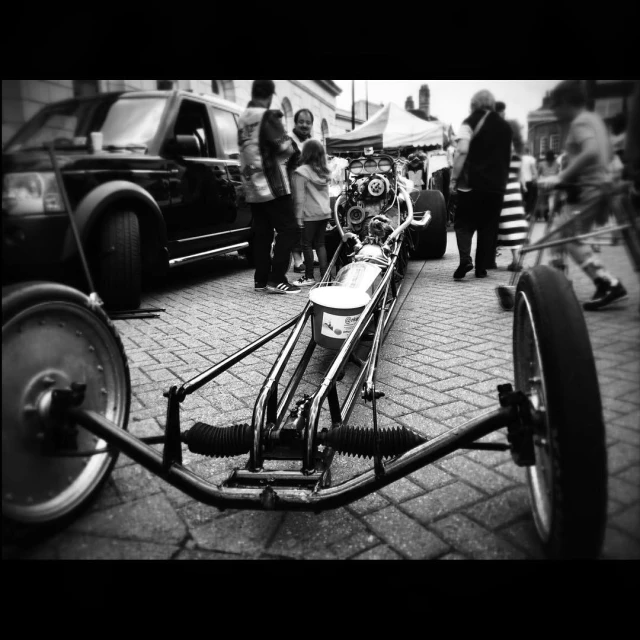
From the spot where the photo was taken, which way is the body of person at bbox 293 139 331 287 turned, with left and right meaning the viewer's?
facing away from the viewer and to the left of the viewer

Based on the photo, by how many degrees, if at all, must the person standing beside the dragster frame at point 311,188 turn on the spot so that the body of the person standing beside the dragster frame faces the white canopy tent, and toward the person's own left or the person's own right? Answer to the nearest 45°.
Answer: approximately 45° to the person's own right

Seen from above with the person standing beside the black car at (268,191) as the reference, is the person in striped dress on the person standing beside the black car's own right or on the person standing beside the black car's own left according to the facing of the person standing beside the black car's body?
on the person standing beside the black car's own right

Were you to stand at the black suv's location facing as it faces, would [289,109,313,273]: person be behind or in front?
behind
